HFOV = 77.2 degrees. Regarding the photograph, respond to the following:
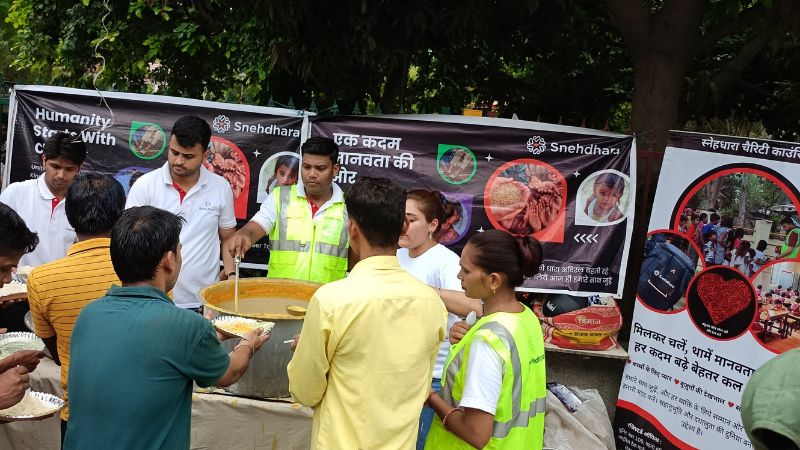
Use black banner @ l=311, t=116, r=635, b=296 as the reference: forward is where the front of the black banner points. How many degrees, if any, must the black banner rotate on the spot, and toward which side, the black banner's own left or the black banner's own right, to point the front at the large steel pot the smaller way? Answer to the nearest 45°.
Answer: approximately 45° to the black banner's own right

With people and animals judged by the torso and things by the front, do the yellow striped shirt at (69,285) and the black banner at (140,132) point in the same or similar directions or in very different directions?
very different directions

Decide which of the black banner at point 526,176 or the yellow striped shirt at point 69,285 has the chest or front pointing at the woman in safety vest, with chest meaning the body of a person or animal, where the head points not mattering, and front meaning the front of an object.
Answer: the black banner

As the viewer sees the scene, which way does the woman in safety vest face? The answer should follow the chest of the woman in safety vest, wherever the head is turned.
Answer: to the viewer's left

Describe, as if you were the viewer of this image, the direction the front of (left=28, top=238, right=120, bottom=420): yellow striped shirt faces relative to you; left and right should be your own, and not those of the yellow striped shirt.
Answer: facing away from the viewer

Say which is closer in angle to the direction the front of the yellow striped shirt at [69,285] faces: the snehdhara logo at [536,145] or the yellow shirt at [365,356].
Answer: the snehdhara logo

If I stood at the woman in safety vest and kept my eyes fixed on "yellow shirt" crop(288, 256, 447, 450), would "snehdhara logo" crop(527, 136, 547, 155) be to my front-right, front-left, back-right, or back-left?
back-right

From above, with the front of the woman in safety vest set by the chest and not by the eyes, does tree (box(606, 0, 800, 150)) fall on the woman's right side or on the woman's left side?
on the woman's right side

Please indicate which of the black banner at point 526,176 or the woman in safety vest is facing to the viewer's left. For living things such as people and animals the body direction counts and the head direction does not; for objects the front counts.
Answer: the woman in safety vest

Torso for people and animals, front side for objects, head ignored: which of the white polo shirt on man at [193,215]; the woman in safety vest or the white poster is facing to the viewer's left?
the woman in safety vest
